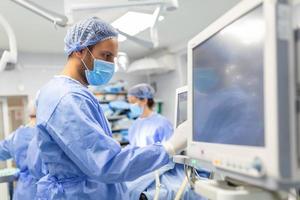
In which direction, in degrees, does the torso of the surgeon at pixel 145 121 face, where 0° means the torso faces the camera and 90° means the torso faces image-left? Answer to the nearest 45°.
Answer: approximately 45°

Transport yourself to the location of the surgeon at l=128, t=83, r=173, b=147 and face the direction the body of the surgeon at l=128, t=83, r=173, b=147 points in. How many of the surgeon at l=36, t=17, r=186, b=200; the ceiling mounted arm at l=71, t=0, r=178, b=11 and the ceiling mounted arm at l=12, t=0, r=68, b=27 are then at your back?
0

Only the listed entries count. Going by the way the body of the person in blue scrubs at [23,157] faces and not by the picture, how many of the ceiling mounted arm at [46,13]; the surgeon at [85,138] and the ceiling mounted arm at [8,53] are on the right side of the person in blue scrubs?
0

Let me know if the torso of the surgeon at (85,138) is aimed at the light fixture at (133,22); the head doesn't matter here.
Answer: no

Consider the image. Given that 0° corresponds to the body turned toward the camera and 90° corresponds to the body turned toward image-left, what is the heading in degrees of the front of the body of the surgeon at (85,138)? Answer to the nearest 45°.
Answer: approximately 270°

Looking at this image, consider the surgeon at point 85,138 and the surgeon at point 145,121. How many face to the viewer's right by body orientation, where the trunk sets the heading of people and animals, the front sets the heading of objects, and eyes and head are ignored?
1

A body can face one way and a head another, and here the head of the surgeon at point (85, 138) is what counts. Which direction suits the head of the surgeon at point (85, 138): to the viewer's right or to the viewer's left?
to the viewer's right

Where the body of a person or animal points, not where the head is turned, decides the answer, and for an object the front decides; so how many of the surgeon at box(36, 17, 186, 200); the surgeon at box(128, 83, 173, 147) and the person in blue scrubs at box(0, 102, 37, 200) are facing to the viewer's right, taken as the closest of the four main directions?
1

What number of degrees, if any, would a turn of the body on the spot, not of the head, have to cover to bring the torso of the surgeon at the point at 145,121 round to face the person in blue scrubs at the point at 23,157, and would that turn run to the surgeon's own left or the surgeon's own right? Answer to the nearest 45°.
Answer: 0° — they already face them

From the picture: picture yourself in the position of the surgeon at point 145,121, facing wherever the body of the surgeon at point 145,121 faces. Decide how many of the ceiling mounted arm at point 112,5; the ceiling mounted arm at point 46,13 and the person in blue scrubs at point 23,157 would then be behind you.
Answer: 0

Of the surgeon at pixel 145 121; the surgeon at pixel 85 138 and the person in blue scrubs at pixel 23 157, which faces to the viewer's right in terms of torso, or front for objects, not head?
the surgeon at pixel 85 138
